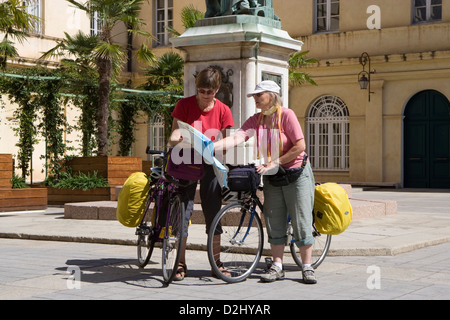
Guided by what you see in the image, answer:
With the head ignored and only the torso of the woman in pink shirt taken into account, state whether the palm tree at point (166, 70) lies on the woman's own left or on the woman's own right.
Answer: on the woman's own right

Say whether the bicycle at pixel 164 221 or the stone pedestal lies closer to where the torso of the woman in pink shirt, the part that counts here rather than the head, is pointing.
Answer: the bicycle

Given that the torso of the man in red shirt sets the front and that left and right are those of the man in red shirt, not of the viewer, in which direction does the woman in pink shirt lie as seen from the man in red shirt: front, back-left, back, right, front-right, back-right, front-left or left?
left

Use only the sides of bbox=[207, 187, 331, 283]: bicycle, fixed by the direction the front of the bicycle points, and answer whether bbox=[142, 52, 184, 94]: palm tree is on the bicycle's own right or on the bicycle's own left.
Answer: on the bicycle's own right

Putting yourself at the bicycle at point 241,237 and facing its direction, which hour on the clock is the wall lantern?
The wall lantern is roughly at 5 o'clock from the bicycle.

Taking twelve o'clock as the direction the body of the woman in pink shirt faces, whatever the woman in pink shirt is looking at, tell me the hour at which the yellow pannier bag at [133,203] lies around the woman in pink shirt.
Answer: The yellow pannier bag is roughly at 2 o'clock from the woman in pink shirt.

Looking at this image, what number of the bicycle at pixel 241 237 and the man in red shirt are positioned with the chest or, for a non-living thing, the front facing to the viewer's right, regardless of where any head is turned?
0

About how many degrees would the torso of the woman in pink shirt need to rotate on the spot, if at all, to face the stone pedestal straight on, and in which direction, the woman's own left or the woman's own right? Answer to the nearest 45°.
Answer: approximately 135° to the woman's own right

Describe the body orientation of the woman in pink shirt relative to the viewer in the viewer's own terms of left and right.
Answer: facing the viewer and to the left of the viewer

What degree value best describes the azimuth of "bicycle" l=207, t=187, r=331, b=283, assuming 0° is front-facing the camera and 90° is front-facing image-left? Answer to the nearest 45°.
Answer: approximately 45°

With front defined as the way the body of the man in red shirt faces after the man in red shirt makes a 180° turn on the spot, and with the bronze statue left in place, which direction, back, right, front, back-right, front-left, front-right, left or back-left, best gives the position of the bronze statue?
front

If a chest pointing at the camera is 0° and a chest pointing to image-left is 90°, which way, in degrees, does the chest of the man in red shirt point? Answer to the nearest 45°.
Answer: approximately 0°
